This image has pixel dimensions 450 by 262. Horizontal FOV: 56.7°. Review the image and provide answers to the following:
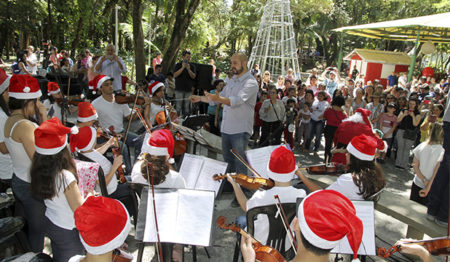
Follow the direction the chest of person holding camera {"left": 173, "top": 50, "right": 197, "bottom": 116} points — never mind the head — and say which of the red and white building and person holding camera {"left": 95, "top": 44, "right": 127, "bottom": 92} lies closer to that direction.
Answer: the person holding camera

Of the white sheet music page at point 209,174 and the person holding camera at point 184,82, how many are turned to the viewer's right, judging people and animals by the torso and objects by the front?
0

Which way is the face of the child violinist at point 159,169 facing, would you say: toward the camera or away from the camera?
away from the camera

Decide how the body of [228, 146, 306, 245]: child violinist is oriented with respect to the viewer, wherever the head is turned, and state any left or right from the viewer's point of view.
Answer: facing away from the viewer

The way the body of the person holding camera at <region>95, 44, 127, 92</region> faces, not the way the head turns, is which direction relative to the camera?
toward the camera

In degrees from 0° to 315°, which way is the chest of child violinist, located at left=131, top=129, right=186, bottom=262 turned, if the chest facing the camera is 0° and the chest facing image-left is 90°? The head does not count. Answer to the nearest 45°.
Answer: approximately 180°

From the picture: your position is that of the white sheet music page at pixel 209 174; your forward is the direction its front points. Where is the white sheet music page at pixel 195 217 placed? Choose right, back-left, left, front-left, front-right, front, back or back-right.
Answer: front

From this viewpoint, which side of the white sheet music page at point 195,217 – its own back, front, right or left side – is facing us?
front

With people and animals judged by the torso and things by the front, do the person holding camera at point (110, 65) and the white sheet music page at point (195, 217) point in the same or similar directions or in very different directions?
same or similar directions

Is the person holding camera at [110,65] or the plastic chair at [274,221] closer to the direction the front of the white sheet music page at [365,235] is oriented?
the plastic chair

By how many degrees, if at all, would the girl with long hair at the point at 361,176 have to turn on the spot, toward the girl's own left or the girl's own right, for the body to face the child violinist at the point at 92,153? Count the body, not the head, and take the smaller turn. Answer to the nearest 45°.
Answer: approximately 45° to the girl's own left

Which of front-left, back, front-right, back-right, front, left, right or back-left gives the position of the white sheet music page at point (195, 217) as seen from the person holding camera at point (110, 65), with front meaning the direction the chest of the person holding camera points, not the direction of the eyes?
front

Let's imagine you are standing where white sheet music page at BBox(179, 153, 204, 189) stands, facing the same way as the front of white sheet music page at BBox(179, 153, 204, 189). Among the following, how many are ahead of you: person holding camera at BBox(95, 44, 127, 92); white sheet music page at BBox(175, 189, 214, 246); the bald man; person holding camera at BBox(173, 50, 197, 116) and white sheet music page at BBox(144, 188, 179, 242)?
2

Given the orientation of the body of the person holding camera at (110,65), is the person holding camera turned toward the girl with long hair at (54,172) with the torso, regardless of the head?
yes

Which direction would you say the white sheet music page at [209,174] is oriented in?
toward the camera

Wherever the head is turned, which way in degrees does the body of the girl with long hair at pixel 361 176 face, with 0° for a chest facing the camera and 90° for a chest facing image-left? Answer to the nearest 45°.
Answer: approximately 135°

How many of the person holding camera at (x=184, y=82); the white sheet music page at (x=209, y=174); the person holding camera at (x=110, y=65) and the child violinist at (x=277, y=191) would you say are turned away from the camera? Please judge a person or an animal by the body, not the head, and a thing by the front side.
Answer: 1

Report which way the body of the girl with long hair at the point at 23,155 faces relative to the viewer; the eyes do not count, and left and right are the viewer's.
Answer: facing away from the viewer and to the right of the viewer
